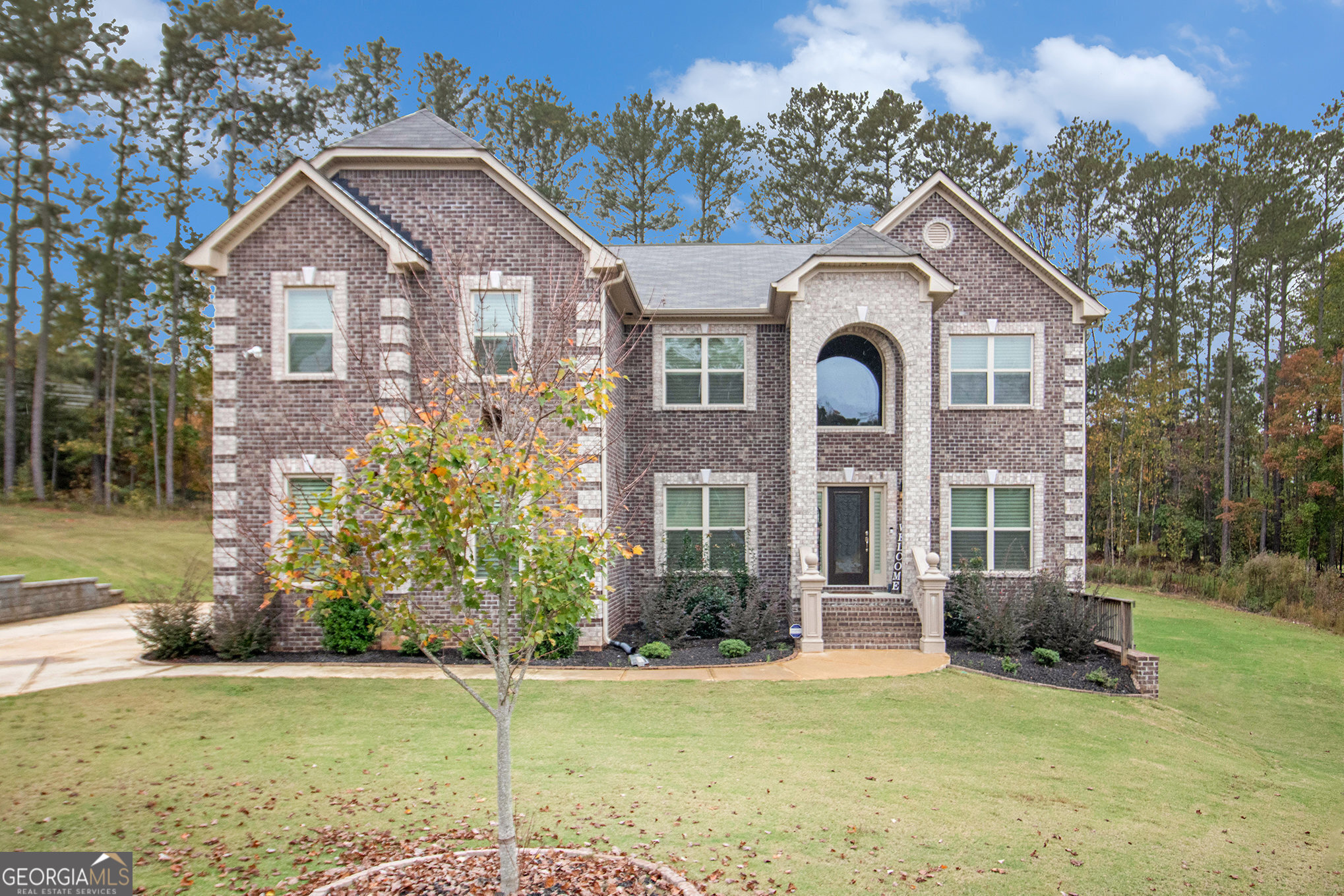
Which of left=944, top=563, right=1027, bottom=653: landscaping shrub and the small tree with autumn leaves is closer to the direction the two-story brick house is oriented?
the small tree with autumn leaves

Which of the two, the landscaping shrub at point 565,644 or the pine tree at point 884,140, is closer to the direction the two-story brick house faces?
the landscaping shrub

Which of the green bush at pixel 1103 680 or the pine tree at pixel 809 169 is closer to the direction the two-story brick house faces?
the green bush

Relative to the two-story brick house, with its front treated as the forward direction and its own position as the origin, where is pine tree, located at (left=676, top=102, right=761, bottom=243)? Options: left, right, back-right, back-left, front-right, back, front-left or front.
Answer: back

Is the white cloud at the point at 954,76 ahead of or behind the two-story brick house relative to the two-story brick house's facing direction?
behind

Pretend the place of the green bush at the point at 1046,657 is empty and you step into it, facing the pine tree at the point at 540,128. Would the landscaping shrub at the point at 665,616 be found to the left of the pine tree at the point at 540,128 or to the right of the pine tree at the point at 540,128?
left

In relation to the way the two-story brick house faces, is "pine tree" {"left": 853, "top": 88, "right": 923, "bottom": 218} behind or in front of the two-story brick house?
behind

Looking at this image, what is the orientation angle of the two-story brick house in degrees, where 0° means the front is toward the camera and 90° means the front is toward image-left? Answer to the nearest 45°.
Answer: approximately 0°

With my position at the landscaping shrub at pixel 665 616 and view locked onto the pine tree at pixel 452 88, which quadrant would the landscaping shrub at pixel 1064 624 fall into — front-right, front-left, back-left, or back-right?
back-right

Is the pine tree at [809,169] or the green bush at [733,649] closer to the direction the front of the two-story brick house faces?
the green bush

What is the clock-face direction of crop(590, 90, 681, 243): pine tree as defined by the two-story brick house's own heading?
The pine tree is roughly at 6 o'clock from the two-story brick house.
